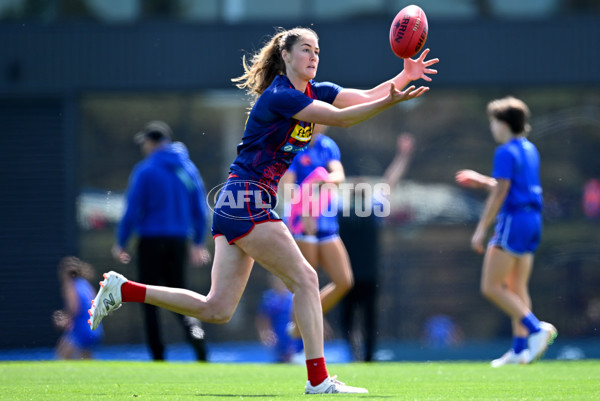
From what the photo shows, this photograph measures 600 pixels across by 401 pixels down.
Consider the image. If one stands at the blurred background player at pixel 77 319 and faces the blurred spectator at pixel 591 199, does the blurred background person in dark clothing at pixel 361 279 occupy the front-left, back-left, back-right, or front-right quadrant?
front-right

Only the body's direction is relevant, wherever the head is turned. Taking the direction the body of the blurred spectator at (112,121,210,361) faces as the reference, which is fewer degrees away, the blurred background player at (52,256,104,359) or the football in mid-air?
the blurred background player

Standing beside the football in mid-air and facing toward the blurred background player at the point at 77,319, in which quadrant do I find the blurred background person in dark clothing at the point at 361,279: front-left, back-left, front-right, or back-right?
front-right

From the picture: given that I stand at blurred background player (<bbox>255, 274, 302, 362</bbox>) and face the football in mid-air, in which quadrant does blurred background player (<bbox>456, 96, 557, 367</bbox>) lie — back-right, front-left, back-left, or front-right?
front-left

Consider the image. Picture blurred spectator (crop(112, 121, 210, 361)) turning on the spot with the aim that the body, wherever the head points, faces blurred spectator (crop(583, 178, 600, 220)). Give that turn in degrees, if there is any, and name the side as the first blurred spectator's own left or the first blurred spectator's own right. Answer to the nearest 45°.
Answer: approximately 90° to the first blurred spectator's own right

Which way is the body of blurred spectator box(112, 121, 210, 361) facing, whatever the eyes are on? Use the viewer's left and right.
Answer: facing away from the viewer and to the left of the viewer
